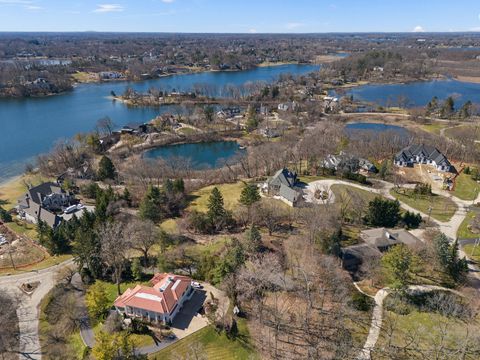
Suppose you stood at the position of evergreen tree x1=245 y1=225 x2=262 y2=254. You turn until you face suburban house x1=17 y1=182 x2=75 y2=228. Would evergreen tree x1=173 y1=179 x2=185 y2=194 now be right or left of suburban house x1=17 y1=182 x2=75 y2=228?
right

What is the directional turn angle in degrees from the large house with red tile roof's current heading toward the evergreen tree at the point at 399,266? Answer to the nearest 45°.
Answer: approximately 135° to its left

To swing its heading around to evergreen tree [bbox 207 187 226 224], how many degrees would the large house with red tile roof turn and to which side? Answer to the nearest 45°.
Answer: approximately 180°

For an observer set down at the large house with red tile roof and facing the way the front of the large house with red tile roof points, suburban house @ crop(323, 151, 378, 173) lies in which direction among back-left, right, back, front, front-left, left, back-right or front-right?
back

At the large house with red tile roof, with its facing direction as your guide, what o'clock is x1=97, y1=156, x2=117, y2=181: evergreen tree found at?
The evergreen tree is roughly at 4 o'clock from the large house with red tile roof.

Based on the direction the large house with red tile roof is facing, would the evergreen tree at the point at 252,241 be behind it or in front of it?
behind

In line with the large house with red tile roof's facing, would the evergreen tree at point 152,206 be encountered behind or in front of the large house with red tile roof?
behind
